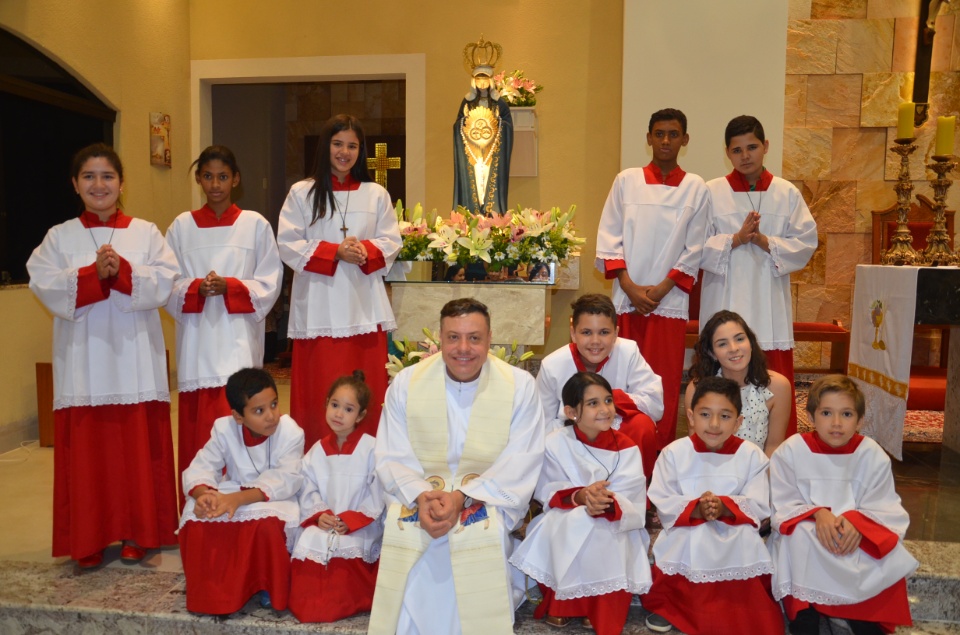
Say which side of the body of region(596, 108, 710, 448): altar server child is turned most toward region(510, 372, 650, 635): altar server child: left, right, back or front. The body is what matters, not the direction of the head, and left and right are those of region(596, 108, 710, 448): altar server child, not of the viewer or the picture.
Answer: front

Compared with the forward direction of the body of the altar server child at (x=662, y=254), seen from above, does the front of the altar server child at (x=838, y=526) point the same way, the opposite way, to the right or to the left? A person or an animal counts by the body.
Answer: the same way

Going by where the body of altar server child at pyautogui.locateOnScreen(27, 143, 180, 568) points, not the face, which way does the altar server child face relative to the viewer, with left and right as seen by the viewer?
facing the viewer

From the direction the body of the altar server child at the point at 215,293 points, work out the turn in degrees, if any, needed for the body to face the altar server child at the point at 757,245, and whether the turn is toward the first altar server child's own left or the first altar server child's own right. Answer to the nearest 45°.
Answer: approximately 90° to the first altar server child's own left

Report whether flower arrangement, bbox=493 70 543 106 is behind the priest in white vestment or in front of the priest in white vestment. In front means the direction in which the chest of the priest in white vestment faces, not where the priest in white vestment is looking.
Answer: behind

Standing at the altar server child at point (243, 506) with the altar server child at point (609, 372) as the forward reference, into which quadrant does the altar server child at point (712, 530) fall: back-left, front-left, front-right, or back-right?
front-right

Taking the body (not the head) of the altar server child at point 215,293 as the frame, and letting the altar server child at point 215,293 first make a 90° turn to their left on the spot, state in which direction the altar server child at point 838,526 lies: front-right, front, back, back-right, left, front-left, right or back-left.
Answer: front-right

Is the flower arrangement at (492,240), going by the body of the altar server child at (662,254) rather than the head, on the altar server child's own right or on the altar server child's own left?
on the altar server child's own right

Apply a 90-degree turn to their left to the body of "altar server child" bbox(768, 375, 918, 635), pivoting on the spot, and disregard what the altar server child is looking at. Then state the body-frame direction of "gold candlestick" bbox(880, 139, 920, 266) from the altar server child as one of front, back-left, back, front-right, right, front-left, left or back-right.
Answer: left

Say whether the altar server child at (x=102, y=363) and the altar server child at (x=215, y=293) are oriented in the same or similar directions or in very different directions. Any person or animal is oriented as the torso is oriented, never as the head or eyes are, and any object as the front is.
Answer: same or similar directions

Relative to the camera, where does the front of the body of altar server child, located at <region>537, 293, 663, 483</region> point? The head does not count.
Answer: toward the camera

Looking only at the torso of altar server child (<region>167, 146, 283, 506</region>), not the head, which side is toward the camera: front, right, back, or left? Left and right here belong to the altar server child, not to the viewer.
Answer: front

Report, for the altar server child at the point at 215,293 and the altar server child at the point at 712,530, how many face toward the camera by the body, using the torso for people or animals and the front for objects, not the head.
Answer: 2

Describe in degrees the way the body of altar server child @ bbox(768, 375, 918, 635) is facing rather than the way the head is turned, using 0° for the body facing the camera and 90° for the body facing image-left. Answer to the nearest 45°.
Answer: approximately 0°

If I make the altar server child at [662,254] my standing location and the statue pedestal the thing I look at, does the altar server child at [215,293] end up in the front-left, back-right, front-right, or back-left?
front-left

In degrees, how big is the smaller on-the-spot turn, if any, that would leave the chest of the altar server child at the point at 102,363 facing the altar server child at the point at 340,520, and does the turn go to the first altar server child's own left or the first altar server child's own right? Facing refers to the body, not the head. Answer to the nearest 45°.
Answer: approximately 45° to the first altar server child's own left

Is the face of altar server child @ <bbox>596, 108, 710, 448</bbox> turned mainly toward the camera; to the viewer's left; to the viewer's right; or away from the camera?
toward the camera

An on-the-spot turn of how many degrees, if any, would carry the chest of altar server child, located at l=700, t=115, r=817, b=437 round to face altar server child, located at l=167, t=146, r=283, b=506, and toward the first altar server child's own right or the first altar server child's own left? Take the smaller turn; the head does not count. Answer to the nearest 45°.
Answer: approximately 45° to the first altar server child's own right
